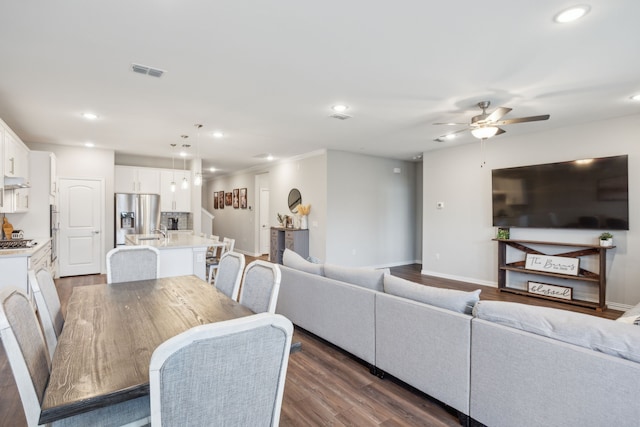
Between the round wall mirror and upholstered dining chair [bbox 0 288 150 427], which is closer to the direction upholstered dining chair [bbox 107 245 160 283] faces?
the upholstered dining chair

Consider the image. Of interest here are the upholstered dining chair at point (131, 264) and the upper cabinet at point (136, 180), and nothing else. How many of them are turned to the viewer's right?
0

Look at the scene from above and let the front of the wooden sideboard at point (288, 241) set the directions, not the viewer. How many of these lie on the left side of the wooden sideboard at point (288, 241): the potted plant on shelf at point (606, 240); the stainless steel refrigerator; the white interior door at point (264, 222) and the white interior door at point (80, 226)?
1

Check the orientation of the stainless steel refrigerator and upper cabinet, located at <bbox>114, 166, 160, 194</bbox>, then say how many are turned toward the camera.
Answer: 2

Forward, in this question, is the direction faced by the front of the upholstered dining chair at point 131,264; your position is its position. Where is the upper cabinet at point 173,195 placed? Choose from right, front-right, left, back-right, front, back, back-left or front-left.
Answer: back

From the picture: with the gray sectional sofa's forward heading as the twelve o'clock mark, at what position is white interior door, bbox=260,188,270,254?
The white interior door is roughly at 9 o'clock from the gray sectional sofa.

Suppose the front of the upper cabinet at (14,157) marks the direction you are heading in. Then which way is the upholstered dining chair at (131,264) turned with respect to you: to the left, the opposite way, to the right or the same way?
to the right

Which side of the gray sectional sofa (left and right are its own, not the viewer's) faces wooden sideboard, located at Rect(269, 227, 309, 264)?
left

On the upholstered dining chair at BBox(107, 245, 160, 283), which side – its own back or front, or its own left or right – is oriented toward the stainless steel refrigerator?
back

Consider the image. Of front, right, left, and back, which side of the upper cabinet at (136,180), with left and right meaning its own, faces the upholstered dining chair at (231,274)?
front
